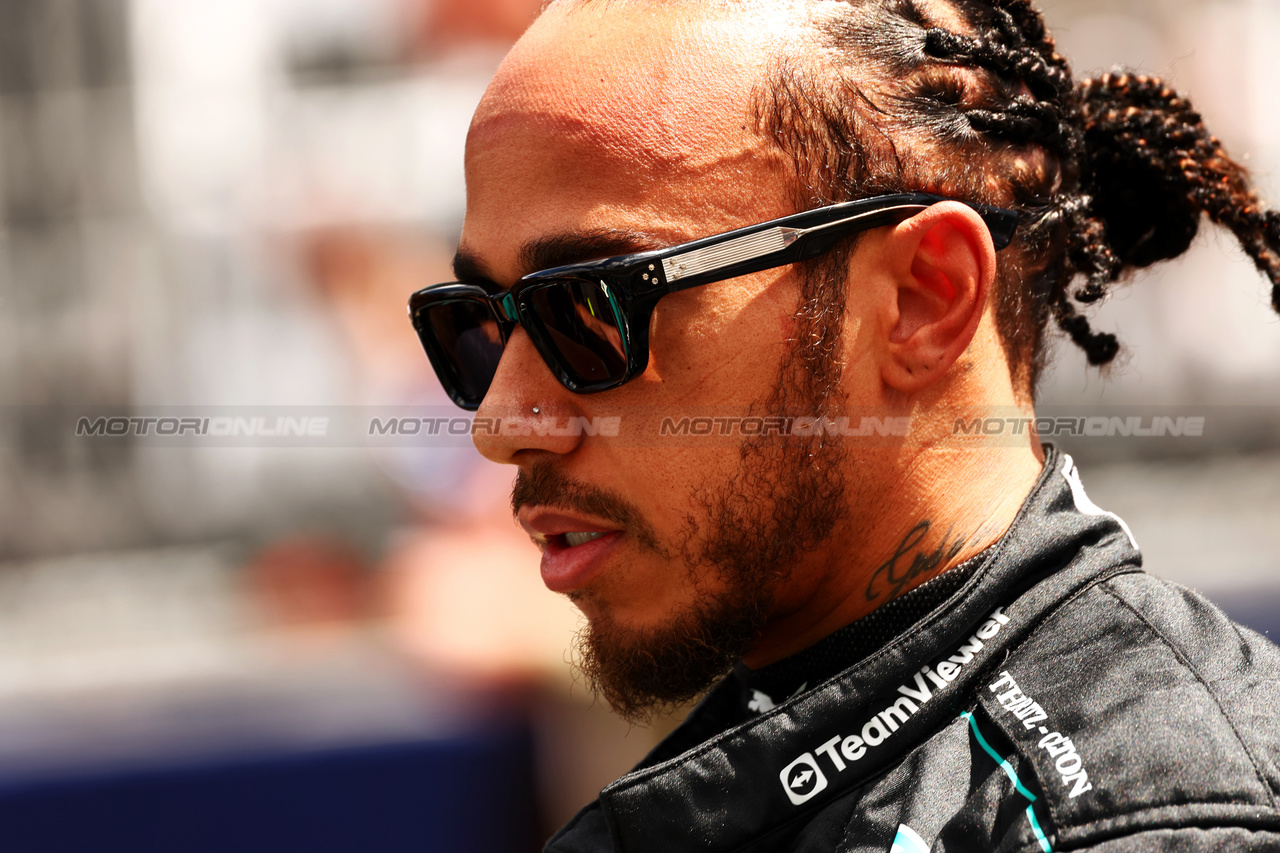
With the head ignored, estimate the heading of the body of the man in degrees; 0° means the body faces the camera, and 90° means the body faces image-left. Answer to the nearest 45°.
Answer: approximately 45°

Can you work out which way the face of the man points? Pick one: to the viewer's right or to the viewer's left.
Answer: to the viewer's left

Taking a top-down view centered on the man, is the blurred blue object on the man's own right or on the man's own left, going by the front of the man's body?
on the man's own right
